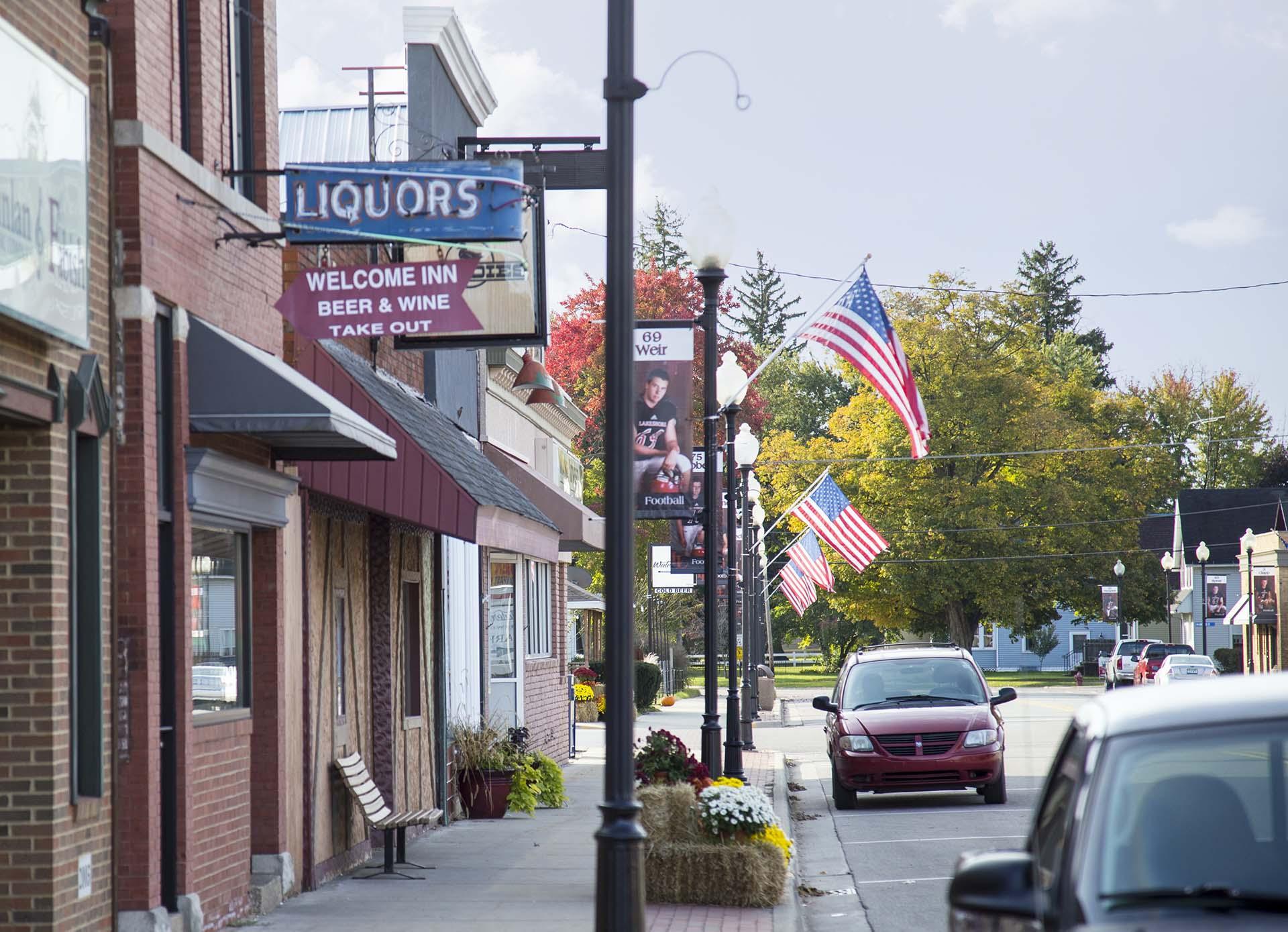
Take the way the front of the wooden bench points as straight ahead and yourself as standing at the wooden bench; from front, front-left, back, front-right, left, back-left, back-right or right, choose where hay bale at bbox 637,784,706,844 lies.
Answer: front-right

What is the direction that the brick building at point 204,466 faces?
to the viewer's right

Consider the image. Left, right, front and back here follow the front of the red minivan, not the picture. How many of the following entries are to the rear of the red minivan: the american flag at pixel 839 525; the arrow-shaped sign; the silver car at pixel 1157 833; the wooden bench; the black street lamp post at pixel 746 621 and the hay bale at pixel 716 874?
2

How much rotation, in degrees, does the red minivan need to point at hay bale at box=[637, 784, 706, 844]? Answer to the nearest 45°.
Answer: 0° — it already faces it

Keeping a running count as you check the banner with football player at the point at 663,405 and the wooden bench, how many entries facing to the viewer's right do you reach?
1

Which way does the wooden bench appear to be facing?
to the viewer's right

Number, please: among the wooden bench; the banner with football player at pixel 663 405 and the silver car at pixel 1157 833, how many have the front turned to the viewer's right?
1

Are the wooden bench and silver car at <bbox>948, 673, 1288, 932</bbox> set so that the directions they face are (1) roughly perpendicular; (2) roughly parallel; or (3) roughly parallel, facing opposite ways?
roughly perpendicular

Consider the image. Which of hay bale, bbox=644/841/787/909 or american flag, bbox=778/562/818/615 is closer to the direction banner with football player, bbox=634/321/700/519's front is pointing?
the hay bale

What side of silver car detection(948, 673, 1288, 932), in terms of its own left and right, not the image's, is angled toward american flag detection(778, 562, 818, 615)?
back

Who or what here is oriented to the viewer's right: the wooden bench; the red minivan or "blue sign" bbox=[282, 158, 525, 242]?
the wooden bench

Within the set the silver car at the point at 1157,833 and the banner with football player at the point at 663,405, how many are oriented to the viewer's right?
0
